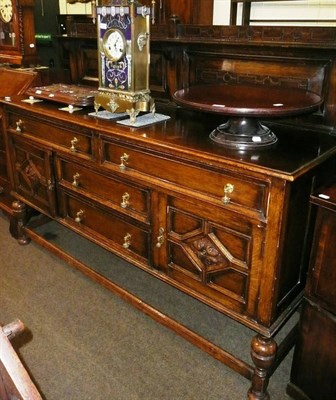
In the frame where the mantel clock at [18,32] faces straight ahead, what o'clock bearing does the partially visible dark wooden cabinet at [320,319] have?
The partially visible dark wooden cabinet is roughly at 10 o'clock from the mantel clock.

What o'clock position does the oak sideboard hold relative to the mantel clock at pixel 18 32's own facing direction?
The oak sideboard is roughly at 10 o'clock from the mantel clock.

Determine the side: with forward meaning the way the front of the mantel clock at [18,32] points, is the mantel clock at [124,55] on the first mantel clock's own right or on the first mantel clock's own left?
on the first mantel clock's own left

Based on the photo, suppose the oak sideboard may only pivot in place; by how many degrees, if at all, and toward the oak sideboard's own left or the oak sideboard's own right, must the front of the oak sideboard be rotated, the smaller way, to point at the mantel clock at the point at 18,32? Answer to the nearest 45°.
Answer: approximately 90° to the oak sideboard's own right

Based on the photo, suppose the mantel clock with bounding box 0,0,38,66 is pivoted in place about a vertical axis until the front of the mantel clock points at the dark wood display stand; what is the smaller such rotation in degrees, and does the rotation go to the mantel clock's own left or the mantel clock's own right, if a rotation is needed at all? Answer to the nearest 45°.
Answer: approximately 90° to the mantel clock's own left

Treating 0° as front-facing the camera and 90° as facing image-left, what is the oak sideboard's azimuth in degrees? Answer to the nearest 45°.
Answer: approximately 45°

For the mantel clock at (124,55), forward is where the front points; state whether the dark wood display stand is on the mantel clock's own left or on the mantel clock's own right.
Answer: on the mantel clock's own left
